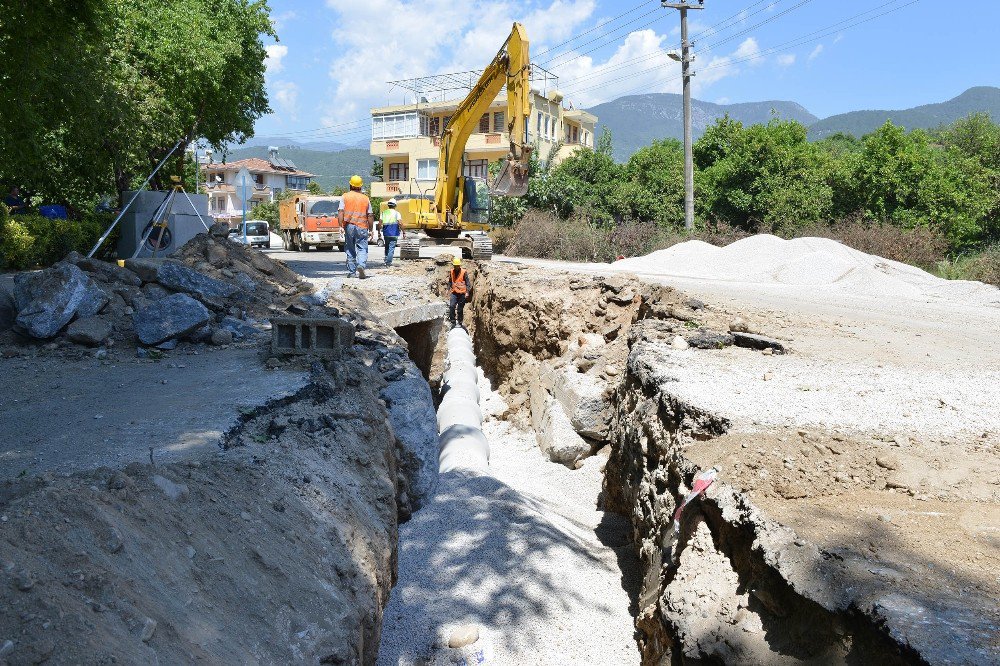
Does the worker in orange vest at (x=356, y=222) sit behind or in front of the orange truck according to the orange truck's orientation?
in front

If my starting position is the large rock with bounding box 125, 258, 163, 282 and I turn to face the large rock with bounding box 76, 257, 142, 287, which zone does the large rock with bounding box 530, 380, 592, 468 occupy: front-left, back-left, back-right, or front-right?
back-left

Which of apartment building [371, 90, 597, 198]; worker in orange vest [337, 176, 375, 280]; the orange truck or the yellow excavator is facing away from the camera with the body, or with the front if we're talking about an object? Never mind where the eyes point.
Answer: the worker in orange vest

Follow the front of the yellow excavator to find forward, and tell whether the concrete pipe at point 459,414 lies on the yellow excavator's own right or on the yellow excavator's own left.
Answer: on the yellow excavator's own right

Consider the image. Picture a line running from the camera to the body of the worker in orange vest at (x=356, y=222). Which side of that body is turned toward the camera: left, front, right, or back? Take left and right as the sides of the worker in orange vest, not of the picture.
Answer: back

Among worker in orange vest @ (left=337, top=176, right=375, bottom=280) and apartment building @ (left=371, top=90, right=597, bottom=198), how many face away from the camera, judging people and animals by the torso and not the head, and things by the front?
1

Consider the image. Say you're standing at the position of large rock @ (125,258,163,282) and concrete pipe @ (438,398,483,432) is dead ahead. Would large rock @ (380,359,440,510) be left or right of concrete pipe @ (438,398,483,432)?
right

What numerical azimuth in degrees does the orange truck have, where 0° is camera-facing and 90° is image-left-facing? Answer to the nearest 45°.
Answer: approximately 315°

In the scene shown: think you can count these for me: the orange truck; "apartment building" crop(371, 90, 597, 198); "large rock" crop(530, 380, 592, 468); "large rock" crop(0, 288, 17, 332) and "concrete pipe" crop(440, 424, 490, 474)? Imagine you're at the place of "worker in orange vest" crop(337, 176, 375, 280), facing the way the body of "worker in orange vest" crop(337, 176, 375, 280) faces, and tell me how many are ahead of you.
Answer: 2

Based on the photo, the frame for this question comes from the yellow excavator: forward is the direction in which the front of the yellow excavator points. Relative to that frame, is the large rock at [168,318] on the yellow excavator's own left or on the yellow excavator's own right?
on the yellow excavator's own right

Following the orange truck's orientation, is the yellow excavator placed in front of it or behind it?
in front

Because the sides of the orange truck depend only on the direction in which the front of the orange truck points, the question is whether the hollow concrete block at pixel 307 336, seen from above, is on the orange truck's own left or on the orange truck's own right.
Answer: on the orange truck's own right

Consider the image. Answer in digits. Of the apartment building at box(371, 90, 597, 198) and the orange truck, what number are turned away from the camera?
0

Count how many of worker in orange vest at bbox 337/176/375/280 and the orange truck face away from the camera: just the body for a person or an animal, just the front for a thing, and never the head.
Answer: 1

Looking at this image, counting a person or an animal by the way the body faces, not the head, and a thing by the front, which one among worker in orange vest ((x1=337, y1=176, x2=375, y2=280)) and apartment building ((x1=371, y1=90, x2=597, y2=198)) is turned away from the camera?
the worker in orange vest
